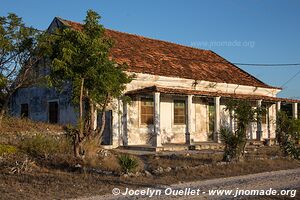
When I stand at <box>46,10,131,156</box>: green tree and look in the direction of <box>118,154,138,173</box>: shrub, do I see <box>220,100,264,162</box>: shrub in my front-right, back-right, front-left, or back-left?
front-left

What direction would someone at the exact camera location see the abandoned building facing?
facing the viewer and to the right of the viewer

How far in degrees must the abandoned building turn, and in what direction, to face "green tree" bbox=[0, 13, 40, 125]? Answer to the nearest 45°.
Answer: approximately 90° to its right

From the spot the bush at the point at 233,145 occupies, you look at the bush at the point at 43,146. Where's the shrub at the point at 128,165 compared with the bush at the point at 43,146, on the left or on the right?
left

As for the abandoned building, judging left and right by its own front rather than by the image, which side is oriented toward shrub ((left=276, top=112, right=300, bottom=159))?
front

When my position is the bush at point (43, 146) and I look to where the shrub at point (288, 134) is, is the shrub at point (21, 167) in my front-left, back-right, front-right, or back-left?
back-right

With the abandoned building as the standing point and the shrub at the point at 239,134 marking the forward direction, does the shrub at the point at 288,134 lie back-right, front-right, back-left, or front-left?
front-left

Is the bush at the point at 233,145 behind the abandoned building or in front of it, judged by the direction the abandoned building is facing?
in front

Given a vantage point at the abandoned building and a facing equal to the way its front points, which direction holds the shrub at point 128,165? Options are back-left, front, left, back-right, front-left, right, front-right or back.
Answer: front-right

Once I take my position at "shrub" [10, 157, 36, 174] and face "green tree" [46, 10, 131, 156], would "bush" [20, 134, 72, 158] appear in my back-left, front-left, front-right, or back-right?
front-left

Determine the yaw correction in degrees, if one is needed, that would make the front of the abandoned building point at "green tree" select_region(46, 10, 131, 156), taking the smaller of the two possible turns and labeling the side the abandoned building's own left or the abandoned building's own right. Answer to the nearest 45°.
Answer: approximately 45° to the abandoned building's own right

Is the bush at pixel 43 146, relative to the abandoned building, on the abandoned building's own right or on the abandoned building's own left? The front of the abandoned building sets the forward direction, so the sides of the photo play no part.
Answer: on the abandoned building's own right

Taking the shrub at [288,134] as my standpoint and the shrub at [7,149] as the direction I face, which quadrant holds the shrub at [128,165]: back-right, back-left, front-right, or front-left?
front-left

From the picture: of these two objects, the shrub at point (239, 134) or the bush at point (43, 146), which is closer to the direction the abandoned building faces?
the shrub
